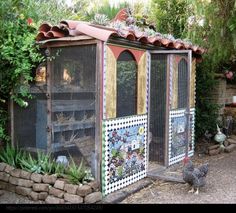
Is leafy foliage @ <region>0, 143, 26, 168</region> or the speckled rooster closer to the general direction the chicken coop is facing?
the speckled rooster

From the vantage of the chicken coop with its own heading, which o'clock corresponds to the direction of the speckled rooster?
The speckled rooster is roughly at 11 o'clock from the chicken coop.

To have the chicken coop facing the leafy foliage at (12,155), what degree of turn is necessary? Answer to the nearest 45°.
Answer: approximately 135° to its right

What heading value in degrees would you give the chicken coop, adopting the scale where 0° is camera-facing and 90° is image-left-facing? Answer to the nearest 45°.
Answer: approximately 315°
